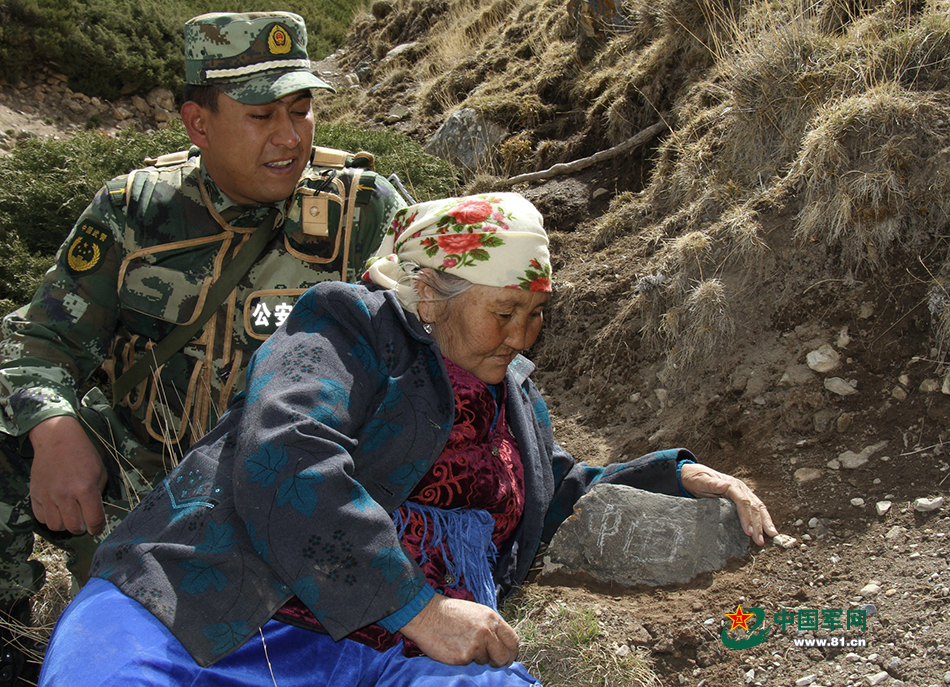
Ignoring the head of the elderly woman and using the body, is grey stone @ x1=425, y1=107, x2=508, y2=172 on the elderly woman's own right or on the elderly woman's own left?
on the elderly woman's own left

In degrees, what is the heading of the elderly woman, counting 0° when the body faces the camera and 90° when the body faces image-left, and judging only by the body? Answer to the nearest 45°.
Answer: approximately 315°

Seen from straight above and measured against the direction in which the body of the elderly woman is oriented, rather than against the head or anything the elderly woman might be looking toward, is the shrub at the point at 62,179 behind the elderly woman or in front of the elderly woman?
behind

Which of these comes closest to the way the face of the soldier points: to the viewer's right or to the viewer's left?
to the viewer's right

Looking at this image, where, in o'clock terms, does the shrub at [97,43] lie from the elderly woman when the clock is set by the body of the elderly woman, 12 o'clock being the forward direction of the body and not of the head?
The shrub is roughly at 7 o'clock from the elderly woman.

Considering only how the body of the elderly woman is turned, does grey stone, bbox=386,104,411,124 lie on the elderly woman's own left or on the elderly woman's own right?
on the elderly woman's own left

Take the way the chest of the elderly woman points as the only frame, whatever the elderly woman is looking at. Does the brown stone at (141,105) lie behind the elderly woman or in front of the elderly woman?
behind

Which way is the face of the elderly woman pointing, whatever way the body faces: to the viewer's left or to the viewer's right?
to the viewer's right
